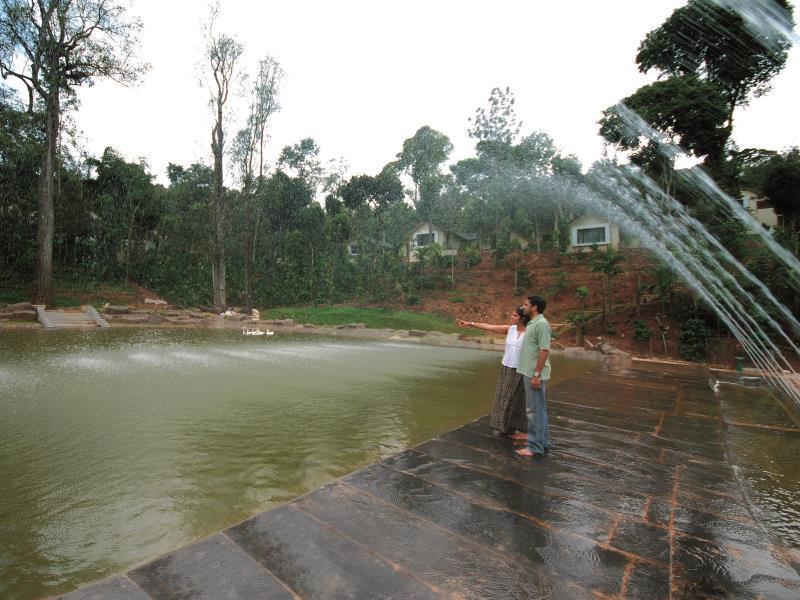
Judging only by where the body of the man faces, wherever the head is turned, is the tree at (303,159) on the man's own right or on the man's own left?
on the man's own right

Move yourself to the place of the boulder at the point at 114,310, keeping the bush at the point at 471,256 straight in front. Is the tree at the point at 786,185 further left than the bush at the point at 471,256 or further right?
right

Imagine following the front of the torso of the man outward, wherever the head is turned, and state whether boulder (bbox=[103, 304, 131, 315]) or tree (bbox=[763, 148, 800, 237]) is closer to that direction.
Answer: the boulder

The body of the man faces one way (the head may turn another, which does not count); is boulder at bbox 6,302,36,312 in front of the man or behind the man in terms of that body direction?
in front

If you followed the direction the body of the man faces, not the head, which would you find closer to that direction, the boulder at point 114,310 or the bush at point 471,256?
the boulder

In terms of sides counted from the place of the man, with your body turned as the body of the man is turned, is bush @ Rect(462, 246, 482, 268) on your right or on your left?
on your right

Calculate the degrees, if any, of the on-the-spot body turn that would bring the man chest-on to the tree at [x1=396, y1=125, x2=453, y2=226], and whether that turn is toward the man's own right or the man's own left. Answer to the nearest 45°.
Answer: approximately 90° to the man's own right

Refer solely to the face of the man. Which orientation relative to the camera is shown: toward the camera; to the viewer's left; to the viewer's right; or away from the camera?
to the viewer's left

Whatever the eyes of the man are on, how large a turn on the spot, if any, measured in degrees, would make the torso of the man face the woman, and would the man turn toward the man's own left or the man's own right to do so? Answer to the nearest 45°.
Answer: approximately 45° to the man's own right

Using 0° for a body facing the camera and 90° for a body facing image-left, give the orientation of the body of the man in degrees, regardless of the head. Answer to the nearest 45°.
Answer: approximately 90°
